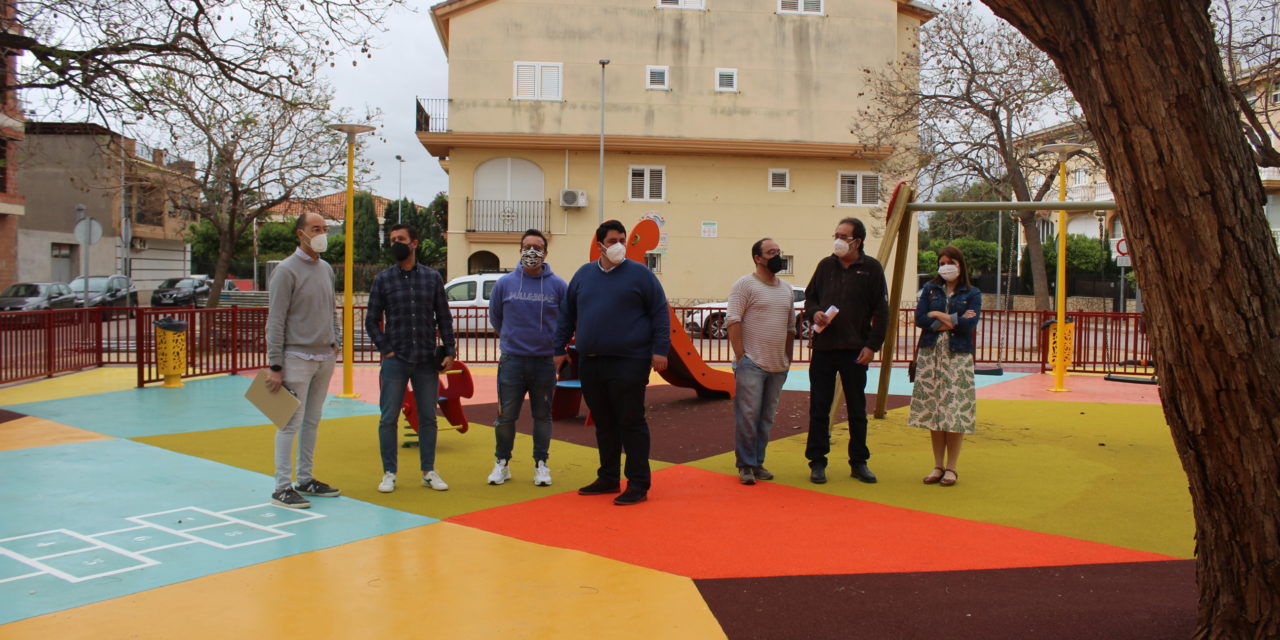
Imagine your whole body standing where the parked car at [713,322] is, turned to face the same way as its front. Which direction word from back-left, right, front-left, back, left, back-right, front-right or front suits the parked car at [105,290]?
front-right

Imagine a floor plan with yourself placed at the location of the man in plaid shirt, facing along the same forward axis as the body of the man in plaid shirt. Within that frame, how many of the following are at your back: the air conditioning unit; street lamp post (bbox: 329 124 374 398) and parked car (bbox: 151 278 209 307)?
3

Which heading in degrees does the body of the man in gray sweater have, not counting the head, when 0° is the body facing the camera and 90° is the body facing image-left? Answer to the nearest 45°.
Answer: approximately 315°

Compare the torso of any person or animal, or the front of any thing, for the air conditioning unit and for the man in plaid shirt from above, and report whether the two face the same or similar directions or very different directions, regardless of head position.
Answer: same or similar directions

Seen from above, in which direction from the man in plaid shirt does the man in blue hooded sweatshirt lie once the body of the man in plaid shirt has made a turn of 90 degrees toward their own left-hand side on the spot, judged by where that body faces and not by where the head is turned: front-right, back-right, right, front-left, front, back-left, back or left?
front

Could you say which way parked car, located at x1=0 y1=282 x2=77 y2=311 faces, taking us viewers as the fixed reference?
facing the viewer and to the left of the viewer

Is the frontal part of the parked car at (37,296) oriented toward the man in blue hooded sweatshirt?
no

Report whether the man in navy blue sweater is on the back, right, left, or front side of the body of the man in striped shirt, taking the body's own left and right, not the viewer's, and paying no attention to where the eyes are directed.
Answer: right

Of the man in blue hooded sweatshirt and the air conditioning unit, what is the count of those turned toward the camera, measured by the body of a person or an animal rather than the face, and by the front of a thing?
2

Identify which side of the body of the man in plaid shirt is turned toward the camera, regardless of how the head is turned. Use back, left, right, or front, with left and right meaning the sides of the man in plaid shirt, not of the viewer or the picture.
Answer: front

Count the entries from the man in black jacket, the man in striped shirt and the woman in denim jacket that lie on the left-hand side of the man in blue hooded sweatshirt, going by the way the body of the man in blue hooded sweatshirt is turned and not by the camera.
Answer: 3

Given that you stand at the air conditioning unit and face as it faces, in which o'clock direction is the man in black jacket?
The man in black jacket is roughly at 12 o'clock from the air conditioning unit.

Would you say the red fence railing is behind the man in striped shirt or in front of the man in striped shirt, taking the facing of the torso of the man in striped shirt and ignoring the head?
behind

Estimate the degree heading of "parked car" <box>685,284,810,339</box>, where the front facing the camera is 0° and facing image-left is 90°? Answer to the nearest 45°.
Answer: approximately 90°

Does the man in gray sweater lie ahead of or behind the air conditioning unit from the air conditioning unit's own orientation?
ahead

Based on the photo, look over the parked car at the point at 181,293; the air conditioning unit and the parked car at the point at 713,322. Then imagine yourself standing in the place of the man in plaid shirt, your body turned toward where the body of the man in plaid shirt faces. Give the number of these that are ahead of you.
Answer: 0

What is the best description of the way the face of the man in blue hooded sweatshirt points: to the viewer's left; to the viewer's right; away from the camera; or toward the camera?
toward the camera

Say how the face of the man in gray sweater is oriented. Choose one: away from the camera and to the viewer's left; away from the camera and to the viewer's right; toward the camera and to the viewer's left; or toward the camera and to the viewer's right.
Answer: toward the camera and to the viewer's right

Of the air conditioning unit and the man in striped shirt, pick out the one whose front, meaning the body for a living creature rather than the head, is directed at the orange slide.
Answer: the air conditioning unit

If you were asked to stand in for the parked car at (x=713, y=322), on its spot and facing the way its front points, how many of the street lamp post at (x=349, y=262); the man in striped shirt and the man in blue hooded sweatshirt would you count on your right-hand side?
0
